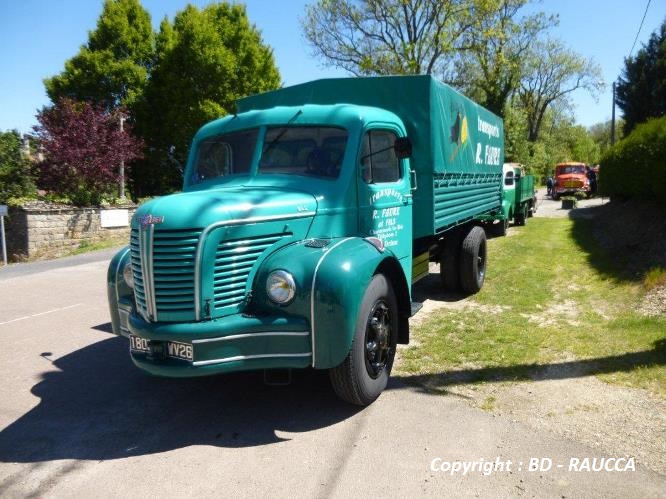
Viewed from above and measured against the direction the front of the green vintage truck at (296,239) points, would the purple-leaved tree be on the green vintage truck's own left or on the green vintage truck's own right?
on the green vintage truck's own right

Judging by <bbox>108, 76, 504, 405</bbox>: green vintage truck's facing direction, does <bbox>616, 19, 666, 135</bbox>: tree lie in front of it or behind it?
behind

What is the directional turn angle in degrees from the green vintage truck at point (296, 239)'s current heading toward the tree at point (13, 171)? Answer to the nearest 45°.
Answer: approximately 90° to its right

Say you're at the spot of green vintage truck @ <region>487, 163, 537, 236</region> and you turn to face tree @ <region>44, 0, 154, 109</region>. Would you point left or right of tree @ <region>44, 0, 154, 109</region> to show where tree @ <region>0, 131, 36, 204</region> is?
left

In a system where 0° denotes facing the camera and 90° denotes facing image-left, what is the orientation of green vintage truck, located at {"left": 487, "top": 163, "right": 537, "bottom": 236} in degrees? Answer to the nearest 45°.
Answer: approximately 45°

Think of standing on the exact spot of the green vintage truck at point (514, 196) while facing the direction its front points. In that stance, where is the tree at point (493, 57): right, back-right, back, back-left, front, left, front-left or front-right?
back-right

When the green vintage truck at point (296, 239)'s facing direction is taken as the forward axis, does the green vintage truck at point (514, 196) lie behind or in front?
behind

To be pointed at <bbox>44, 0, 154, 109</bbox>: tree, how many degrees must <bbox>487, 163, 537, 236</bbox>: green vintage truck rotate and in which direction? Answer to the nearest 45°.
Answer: approximately 45° to its right
